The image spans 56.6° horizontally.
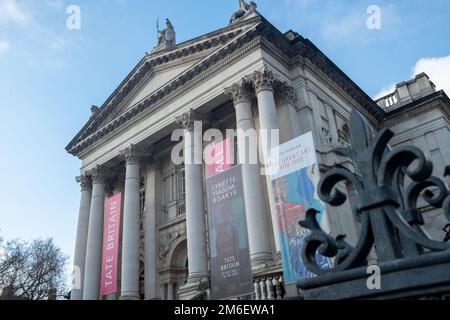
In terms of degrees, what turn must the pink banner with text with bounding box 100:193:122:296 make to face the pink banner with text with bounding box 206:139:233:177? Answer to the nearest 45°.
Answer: approximately 90° to its left

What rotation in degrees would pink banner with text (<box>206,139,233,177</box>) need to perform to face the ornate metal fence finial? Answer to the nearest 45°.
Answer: approximately 45° to its left

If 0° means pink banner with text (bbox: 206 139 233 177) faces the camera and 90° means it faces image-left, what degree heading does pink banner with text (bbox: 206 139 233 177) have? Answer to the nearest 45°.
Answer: approximately 45°

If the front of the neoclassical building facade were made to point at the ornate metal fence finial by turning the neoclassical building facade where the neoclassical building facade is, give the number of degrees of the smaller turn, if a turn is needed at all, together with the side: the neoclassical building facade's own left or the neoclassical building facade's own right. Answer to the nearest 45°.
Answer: approximately 45° to the neoclassical building facade's own left

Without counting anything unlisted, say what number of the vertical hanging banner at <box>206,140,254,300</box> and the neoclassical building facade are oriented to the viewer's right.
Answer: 0

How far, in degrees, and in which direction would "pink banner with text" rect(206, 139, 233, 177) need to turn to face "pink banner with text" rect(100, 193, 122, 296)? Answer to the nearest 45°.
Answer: approximately 90° to its right

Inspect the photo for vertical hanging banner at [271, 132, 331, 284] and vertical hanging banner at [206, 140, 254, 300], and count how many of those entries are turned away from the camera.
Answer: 0

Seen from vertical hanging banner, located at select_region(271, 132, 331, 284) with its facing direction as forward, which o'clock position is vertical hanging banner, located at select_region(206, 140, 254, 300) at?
vertical hanging banner, located at select_region(206, 140, 254, 300) is roughly at 2 o'clock from vertical hanging banner, located at select_region(271, 132, 331, 284).

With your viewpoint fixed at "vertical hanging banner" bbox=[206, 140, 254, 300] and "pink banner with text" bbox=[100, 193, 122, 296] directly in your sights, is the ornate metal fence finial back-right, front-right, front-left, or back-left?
back-left
